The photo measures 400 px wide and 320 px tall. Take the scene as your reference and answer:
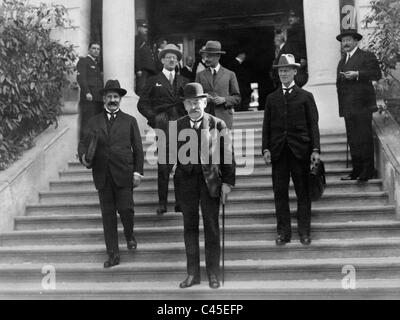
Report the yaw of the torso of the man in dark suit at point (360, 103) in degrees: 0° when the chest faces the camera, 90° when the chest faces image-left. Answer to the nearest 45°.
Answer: approximately 45°

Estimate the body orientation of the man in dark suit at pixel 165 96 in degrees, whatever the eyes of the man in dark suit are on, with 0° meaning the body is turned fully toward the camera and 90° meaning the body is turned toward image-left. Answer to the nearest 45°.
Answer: approximately 0°

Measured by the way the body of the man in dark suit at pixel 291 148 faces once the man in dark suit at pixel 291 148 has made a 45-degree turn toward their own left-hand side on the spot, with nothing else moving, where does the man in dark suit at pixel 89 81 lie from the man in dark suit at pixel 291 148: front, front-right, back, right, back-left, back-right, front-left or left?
back

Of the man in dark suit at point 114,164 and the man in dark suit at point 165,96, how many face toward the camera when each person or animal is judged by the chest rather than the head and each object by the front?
2

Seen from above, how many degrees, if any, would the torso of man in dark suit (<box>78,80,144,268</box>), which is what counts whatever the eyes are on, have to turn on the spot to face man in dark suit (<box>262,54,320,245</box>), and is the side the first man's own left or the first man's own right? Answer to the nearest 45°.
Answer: approximately 90° to the first man's own left

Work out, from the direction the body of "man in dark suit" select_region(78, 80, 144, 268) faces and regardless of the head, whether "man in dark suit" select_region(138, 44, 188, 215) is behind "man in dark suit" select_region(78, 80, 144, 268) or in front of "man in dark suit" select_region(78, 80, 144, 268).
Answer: behind

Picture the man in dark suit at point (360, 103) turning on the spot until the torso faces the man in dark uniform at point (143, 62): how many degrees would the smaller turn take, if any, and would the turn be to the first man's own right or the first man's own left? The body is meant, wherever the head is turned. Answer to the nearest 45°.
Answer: approximately 90° to the first man's own right

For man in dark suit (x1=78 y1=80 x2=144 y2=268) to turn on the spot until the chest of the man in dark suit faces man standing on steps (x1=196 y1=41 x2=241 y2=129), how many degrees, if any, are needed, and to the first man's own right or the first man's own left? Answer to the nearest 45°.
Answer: approximately 135° to the first man's own left
